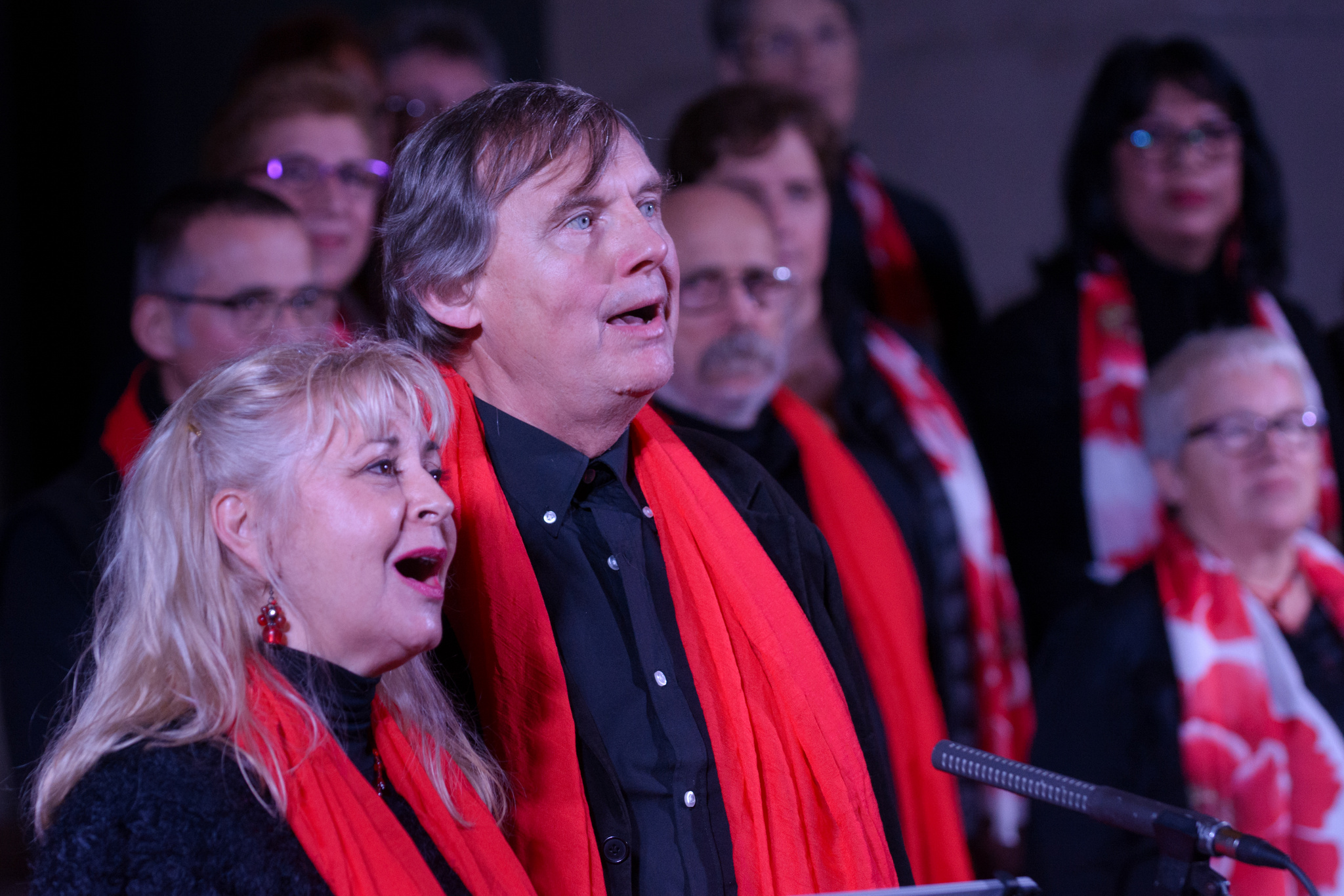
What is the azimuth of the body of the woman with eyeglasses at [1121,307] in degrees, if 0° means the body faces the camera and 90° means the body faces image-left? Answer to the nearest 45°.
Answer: approximately 315°

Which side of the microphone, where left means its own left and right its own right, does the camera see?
left

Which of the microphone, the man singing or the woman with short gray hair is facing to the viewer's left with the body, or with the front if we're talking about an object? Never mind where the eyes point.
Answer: the microphone

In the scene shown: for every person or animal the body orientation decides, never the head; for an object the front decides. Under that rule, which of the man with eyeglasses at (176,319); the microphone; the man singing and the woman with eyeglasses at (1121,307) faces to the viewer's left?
the microphone

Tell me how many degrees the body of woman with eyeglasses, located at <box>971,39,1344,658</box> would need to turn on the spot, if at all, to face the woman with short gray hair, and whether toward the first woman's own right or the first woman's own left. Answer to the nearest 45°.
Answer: approximately 45° to the first woman's own right

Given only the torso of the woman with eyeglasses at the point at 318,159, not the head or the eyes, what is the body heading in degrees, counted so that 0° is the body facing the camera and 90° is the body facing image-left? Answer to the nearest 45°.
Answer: approximately 315°

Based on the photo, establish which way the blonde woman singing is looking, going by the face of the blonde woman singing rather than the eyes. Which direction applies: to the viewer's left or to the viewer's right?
to the viewer's right

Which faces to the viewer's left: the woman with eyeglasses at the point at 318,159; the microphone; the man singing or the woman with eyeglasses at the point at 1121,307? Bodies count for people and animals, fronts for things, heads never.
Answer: the microphone

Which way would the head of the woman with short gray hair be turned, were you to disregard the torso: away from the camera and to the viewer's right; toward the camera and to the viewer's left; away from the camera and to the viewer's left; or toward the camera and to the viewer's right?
toward the camera and to the viewer's right
